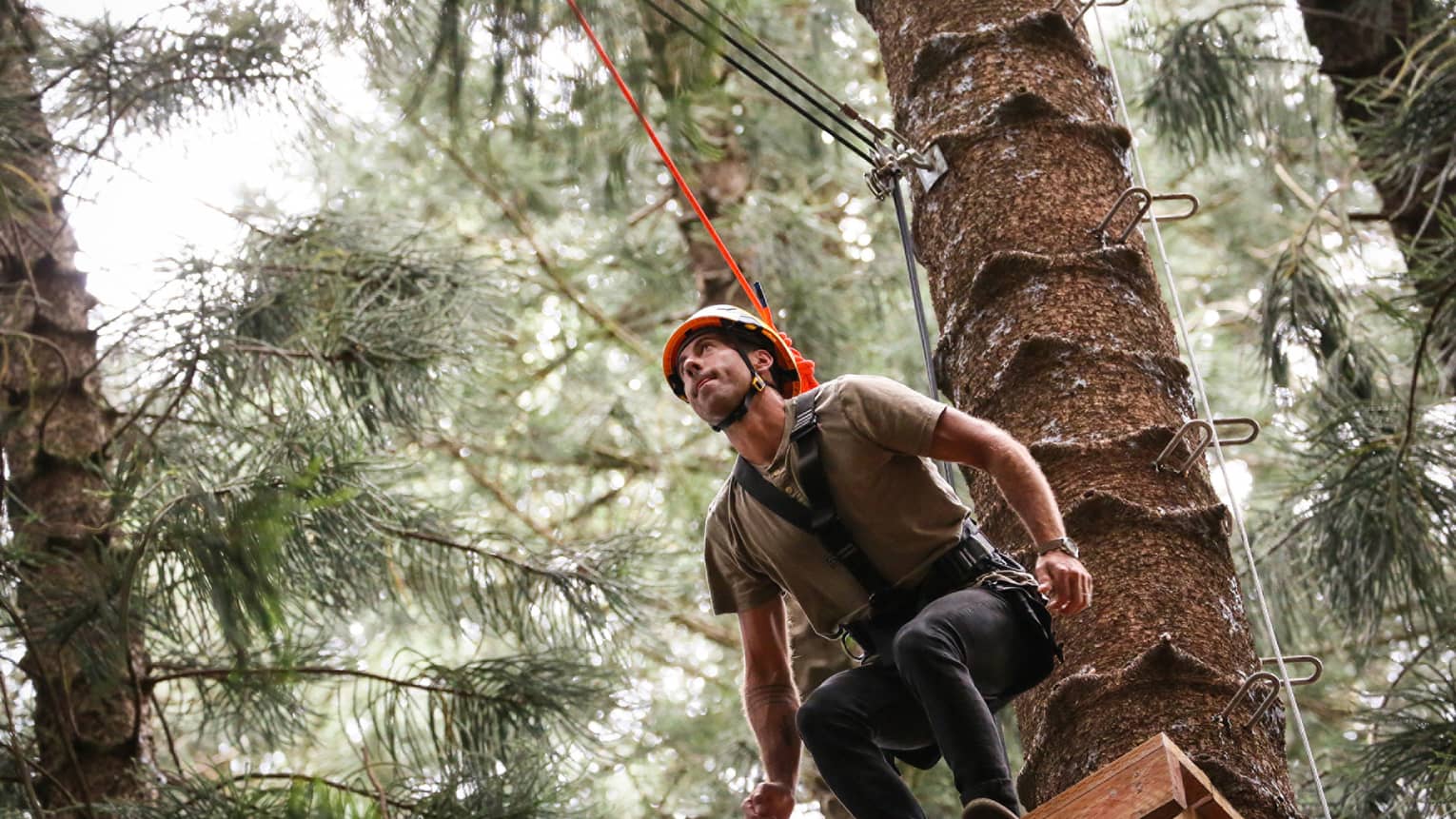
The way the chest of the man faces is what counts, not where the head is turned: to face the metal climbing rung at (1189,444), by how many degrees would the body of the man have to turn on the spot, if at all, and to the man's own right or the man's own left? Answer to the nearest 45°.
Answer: approximately 135° to the man's own left

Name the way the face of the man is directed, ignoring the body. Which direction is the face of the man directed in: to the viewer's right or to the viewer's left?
to the viewer's left

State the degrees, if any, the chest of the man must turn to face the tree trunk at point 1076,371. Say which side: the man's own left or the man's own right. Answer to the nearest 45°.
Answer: approximately 180°

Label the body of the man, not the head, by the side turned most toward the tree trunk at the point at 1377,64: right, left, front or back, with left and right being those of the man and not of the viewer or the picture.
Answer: back

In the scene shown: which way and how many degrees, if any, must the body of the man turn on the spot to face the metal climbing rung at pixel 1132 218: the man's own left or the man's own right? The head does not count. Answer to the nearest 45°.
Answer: approximately 180°

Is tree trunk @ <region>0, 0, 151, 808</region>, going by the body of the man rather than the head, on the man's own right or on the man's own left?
on the man's own right

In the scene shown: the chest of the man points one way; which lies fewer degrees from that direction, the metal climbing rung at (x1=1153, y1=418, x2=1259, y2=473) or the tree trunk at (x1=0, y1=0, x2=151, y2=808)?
the tree trunk

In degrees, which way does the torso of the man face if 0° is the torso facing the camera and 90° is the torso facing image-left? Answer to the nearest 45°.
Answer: approximately 45°
